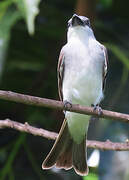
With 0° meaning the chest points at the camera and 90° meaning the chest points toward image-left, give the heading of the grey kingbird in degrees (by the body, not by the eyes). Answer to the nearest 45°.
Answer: approximately 0°

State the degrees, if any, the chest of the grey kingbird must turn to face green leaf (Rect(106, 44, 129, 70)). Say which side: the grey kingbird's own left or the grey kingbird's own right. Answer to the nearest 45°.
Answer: approximately 135° to the grey kingbird's own left

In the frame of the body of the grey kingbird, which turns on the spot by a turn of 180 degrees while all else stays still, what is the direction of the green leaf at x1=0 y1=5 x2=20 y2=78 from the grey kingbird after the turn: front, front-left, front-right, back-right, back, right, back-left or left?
front-left
